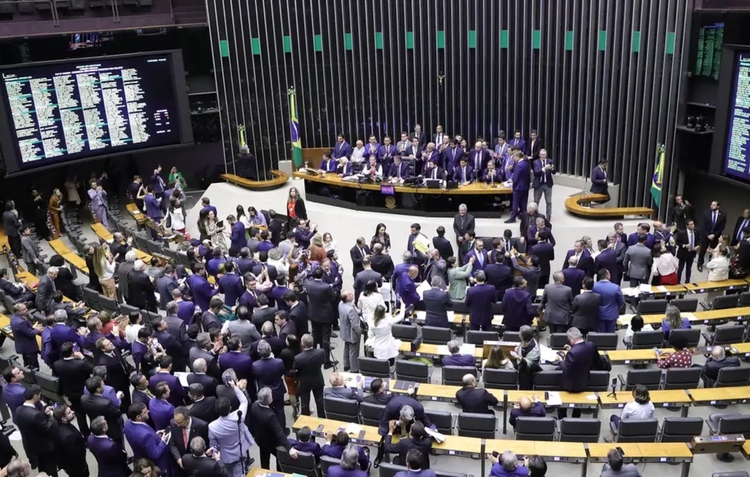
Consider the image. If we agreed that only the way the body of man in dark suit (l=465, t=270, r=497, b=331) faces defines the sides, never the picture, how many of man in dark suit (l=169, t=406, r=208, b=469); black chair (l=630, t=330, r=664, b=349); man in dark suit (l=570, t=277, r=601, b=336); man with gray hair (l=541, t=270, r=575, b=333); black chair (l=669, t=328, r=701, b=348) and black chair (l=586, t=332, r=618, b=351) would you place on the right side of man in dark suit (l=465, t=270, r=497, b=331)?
5

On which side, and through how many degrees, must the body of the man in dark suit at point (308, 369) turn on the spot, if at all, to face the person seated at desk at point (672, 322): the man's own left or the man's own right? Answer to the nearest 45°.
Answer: approximately 90° to the man's own right

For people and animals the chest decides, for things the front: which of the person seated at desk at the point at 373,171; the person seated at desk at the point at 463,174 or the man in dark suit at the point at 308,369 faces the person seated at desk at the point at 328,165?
the man in dark suit

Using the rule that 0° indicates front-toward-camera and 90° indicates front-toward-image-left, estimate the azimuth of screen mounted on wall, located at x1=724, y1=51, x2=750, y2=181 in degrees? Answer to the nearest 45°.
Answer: approximately 45°

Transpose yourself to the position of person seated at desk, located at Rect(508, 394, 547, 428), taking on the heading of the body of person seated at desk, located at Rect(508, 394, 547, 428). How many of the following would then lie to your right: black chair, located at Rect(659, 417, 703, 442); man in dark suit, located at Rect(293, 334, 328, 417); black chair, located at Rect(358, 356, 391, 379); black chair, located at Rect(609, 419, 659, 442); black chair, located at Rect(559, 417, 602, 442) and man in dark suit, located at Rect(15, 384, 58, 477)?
3

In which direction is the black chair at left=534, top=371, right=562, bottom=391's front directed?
away from the camera

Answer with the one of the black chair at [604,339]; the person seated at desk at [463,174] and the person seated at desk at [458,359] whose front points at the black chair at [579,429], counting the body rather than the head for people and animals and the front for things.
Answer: the person seated at desk at [463,174]

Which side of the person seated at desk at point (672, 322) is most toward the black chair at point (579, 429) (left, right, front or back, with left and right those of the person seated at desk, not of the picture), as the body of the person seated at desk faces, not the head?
back

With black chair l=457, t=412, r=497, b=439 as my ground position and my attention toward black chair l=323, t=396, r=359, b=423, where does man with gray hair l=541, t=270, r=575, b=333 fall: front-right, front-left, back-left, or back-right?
back-right

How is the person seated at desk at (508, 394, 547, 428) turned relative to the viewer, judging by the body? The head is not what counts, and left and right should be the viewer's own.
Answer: facing away from the viewer

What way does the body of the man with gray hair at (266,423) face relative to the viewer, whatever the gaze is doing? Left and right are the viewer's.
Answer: facing away from the viewer and to the right of the viewer

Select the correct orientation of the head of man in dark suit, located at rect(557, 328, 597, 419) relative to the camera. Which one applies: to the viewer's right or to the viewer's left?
to the viewer's left

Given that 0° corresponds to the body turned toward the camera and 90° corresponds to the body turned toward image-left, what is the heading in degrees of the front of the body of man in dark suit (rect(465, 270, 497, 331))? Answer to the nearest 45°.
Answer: approximately 180°

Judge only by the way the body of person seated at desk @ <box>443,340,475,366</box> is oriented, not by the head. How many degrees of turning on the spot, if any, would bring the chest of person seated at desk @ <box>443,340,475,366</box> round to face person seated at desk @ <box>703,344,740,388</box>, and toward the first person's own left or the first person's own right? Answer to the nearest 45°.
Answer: approximately 90° to the first person's own right

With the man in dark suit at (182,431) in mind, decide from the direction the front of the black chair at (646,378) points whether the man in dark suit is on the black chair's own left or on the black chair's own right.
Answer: on the black chair's own left

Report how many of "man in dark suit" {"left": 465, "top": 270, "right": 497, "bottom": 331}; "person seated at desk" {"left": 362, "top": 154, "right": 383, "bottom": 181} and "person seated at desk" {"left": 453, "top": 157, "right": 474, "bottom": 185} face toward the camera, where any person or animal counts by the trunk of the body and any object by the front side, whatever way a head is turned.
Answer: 2

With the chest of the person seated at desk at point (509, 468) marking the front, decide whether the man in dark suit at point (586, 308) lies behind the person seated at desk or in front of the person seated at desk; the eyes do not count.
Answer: in front

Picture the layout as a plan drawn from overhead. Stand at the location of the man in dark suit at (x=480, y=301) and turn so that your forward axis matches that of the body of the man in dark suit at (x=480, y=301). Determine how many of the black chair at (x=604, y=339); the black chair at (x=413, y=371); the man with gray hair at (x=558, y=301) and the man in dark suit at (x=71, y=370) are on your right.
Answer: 2

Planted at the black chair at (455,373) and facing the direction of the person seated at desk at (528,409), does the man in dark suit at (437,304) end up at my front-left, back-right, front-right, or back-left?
back-left
